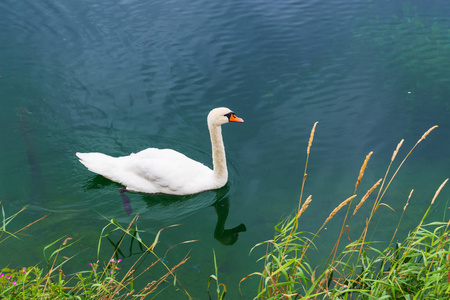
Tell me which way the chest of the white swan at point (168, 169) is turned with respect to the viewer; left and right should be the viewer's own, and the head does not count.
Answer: facing to the right of the viewer
